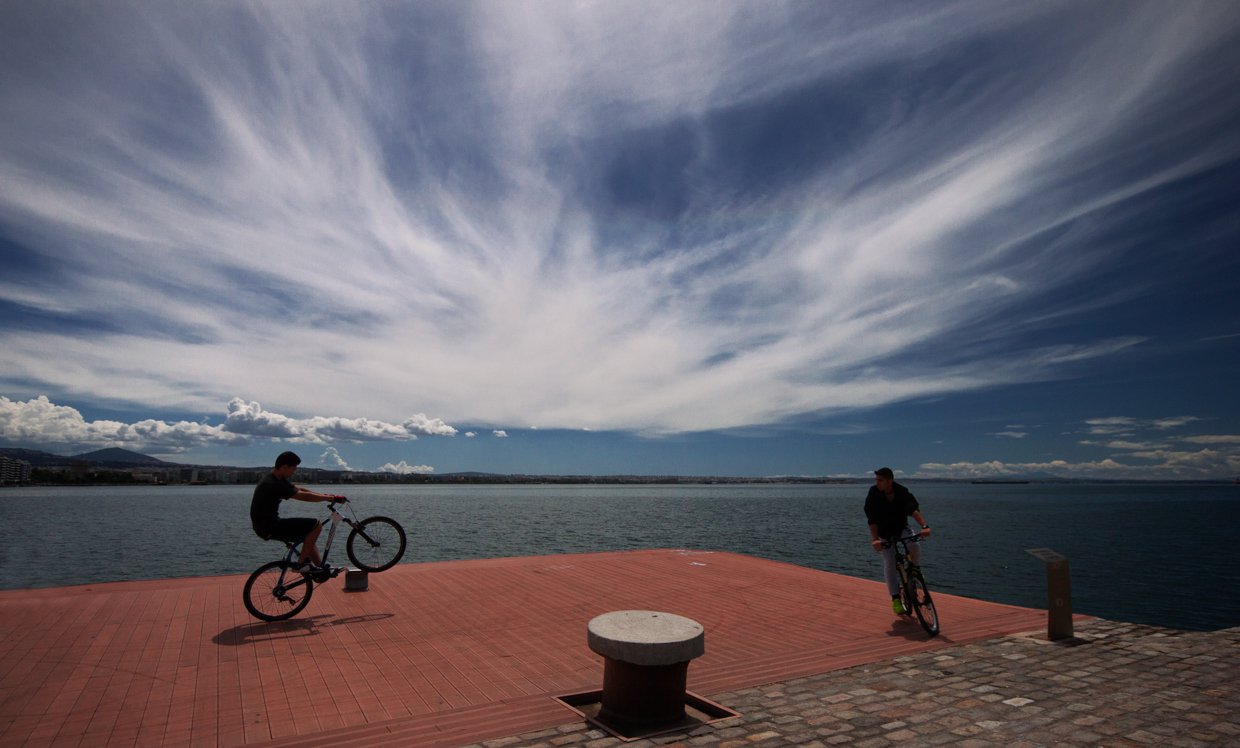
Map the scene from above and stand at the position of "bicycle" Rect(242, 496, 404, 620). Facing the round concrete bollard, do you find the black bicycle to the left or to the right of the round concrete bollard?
left

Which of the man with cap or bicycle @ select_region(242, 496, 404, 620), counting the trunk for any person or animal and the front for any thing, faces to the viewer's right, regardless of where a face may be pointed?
the bicycle

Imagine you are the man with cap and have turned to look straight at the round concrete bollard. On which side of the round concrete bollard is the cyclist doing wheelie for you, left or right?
right

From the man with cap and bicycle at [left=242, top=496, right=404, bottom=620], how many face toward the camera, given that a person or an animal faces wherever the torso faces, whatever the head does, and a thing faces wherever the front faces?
1

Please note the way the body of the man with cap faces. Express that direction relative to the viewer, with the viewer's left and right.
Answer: facing the viewer

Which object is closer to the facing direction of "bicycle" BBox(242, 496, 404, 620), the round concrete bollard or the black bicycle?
the black bicycle

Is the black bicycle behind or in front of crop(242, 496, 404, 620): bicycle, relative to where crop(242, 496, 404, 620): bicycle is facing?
in front

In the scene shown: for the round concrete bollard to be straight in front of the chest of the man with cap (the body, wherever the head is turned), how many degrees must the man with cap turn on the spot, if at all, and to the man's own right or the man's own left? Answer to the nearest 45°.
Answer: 0° — they already face it

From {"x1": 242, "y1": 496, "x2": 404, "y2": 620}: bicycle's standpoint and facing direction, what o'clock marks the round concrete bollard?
The round concrete bollard is roughly at 2 o'clock from the bicycle.

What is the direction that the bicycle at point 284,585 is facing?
to the viewer's right

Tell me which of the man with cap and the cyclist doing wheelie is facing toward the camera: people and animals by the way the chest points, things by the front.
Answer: the man with cap

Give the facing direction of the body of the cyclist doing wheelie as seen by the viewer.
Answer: to the viewer's right
